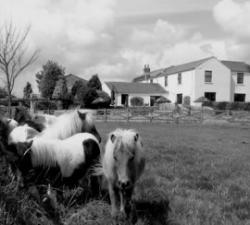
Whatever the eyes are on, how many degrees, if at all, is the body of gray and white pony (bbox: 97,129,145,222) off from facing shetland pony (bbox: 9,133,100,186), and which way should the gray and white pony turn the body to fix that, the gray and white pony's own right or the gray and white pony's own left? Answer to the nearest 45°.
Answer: approximately 135° to the gray and white pony's own right

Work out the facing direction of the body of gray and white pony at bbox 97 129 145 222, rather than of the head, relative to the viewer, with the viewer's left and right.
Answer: facing the viewer

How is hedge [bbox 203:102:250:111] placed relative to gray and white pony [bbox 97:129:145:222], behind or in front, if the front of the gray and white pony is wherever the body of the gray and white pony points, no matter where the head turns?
behind

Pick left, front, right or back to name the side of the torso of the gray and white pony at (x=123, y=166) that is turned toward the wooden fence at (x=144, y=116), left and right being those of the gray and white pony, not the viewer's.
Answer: back

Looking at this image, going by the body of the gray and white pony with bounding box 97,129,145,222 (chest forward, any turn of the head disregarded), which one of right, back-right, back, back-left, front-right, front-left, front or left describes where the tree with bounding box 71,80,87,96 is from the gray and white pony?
back
